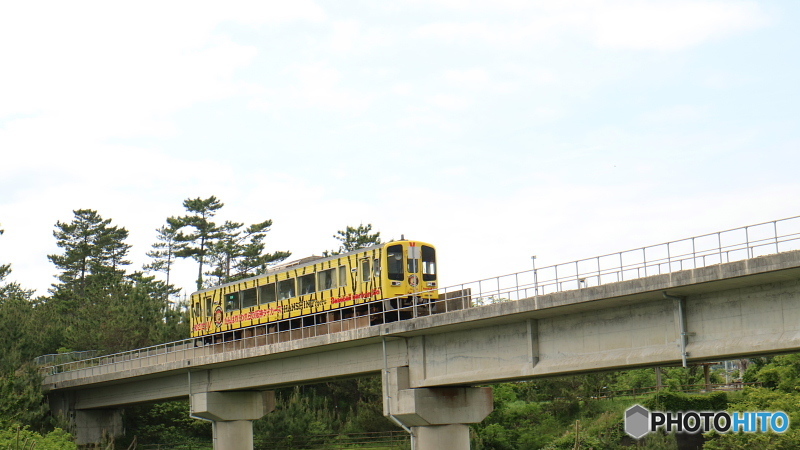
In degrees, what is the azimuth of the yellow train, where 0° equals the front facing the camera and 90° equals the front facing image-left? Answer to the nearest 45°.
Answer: approximately 315°
